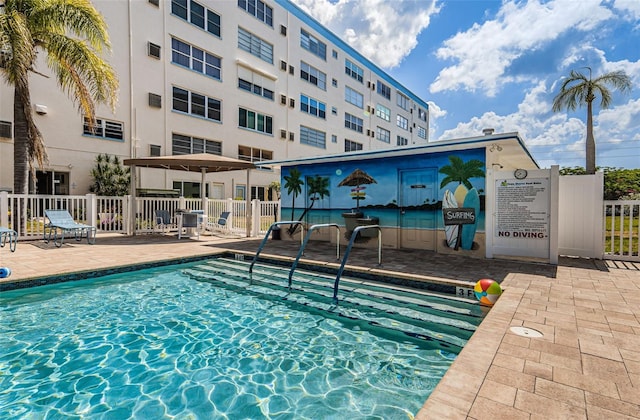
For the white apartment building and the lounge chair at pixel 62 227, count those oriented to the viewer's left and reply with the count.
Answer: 0

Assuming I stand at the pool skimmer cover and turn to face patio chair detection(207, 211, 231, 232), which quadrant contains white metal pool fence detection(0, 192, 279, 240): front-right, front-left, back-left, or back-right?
front-left

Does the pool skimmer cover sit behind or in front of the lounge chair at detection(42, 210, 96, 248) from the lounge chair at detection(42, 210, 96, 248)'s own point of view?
in front

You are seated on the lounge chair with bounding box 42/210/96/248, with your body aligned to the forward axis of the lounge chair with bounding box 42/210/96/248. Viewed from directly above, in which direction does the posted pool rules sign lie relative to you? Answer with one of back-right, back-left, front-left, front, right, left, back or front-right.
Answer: front

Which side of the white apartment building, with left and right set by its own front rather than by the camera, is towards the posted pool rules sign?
front

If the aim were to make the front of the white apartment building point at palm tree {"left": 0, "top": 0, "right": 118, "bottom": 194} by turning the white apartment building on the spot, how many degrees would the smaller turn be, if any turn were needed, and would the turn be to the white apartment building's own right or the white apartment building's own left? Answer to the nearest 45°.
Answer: approximately 90° to the white apartment building's own right

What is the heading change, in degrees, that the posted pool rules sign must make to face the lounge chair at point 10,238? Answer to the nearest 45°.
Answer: approximately 45° to its right

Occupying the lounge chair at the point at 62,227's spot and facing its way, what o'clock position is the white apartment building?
The white apartment building is roughly at 9 o'clock from the lounge chair.

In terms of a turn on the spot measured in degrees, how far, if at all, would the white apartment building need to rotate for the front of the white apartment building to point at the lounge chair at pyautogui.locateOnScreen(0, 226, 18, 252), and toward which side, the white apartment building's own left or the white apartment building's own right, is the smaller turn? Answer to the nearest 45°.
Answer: approximately 90° to the white apartment building's own right

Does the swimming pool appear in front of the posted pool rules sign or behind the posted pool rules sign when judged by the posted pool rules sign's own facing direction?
in front

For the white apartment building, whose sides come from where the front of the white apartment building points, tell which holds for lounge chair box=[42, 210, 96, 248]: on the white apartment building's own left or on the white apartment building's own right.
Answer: on the white apartment building's own right

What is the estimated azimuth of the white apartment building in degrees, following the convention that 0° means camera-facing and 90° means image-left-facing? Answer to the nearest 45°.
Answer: approximately 315°

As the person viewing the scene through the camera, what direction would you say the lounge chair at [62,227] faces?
facing the viewer and to the right of the viewer

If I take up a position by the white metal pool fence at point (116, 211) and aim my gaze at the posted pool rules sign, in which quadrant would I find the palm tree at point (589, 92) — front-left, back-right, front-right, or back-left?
front-left

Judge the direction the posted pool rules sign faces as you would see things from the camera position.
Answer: facing the viewer

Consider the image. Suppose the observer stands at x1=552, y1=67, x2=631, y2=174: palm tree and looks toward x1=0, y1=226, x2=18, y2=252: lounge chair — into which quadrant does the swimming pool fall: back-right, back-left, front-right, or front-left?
front-left

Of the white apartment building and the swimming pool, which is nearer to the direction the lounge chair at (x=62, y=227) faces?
the swimming pool

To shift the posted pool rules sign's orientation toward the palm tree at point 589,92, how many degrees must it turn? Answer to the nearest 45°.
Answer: approximately 180°
